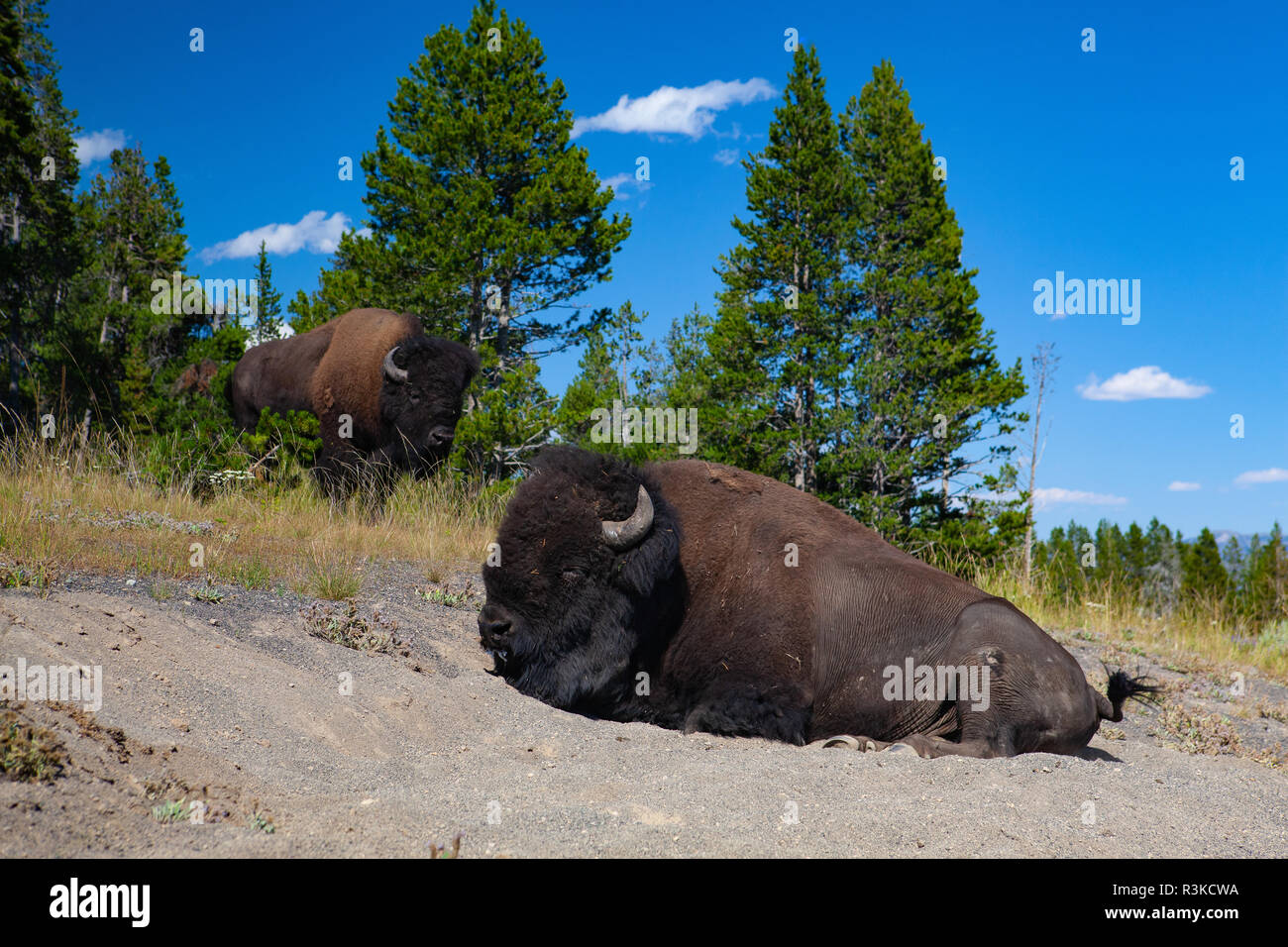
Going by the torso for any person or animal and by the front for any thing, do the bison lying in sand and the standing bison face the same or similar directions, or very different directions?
very different directions

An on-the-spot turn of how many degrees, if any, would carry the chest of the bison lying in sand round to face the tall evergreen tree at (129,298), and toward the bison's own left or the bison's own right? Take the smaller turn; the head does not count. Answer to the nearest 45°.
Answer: approximately 45° to the bison's own right

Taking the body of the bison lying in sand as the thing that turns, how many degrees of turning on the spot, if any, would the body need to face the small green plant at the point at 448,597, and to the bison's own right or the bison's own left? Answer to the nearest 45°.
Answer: approximately 45° to the bison's own right

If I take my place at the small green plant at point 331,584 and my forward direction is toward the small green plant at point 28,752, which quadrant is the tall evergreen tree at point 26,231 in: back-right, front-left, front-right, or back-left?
back-right

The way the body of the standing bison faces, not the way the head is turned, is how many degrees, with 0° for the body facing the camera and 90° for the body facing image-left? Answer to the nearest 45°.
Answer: approximately 315°

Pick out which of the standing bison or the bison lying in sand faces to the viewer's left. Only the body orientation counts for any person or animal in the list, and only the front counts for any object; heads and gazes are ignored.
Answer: the bison lying in sand

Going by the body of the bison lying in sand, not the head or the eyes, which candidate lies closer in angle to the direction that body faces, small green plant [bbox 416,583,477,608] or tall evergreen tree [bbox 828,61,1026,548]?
the small green plant

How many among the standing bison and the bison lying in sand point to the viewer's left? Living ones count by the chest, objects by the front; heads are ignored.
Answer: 1

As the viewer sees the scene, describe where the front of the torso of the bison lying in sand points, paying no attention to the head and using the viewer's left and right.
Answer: facing to the left of the viewer
